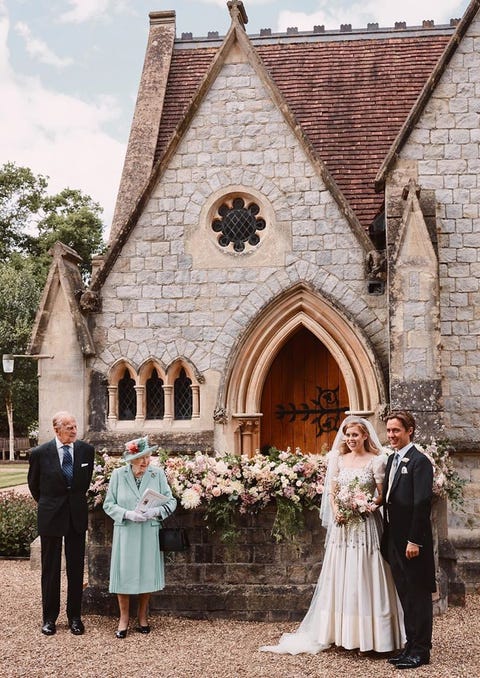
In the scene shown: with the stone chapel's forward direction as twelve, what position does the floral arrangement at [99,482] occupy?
The floral arrangement is roughly at 1 o'clock from the stone chapel.

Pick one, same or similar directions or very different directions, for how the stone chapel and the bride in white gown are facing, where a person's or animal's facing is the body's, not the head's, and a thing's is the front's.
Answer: same or similar directions

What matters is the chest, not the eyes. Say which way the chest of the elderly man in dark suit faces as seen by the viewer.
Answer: toward the camera

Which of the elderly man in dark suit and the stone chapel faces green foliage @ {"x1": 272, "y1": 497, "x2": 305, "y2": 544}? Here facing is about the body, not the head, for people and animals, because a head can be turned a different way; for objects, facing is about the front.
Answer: the stone chapel

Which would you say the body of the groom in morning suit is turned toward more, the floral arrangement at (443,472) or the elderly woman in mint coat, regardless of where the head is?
the elderly woman in mint coat

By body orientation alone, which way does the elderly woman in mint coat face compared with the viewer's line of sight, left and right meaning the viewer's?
facing the viewer

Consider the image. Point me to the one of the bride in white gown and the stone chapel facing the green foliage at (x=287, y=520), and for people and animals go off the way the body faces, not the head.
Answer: the stone chapel

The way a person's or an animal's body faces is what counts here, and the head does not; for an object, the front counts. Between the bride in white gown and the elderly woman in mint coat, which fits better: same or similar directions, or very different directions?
same or similar directions

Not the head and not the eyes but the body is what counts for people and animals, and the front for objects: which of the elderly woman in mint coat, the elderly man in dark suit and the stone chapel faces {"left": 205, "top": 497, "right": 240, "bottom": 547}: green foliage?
the stone chapel

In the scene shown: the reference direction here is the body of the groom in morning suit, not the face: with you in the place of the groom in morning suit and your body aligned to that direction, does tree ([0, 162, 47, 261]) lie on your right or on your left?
on your right

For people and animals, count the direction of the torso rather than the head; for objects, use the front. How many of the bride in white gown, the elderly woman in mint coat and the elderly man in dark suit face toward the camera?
3

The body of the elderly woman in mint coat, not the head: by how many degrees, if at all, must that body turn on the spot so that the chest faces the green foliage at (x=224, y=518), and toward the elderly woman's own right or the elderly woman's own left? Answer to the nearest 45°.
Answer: approximately 135° to the elderly woman's own left

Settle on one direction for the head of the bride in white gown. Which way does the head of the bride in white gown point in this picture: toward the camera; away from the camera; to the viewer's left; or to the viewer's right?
toward the camera

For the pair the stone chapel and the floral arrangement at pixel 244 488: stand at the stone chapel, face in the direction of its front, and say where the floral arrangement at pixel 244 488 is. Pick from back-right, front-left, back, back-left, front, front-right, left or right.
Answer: front

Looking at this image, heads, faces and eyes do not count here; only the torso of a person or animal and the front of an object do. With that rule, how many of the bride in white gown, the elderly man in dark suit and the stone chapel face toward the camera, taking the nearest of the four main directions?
3

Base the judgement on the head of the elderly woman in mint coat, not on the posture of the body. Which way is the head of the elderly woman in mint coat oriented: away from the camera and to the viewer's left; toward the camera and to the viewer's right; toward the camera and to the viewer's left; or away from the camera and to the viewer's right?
toward the camera and to the viewer's right
